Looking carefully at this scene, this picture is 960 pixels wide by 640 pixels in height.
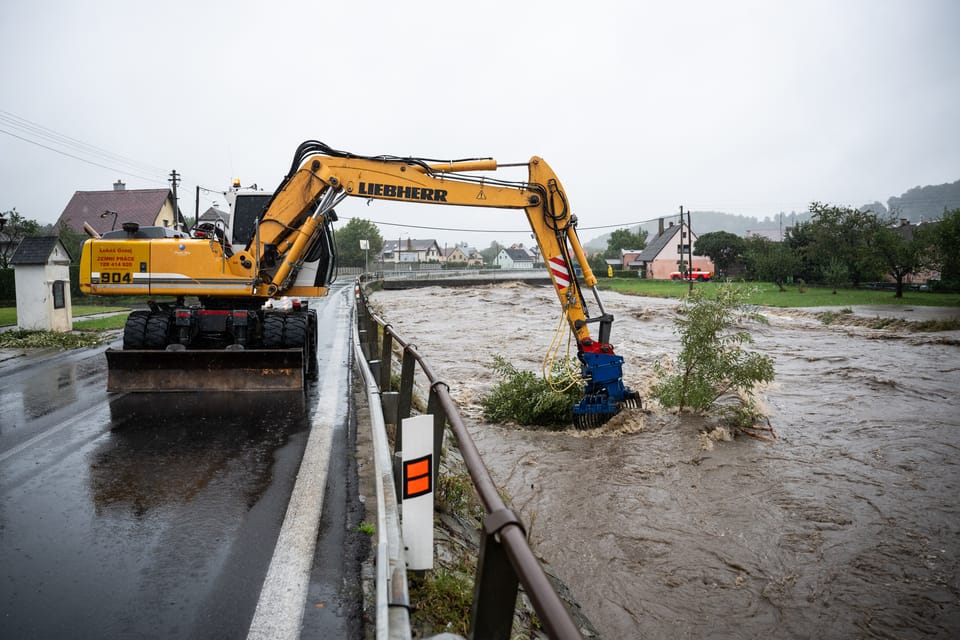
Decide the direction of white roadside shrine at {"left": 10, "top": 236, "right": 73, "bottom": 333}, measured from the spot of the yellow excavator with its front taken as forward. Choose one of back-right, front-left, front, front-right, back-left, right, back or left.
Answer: back-left

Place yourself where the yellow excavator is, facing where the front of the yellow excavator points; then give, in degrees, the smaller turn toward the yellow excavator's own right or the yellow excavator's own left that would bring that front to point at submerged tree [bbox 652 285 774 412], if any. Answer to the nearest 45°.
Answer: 0° — it already faces it

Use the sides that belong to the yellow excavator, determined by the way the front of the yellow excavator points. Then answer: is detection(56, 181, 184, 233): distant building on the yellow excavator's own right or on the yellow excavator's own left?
on the yellow excavator's own left

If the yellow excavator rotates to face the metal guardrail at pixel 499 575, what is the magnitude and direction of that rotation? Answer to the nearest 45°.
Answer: approximately 90° to its right

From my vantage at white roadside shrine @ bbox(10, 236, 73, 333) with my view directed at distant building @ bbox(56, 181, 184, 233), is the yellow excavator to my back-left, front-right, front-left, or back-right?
back-right

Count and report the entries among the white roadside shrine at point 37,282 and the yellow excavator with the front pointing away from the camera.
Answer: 0

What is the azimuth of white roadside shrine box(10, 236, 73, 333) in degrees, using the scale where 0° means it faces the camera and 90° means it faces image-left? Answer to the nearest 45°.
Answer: approximately 315°

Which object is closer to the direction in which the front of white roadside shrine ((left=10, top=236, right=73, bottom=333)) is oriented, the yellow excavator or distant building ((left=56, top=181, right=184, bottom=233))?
the yellow excavator

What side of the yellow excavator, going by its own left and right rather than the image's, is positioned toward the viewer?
right

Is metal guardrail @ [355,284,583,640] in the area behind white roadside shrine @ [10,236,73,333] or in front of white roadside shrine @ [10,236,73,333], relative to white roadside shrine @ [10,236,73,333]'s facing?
in front
